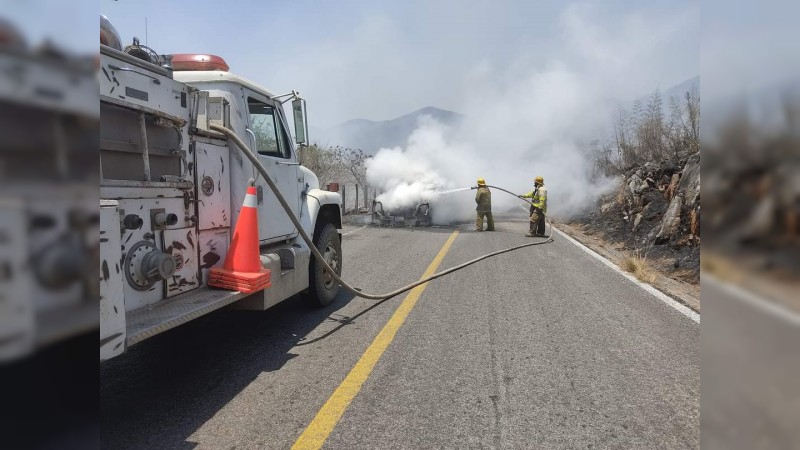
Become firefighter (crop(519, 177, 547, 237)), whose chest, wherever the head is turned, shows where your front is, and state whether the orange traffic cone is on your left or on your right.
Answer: on your left

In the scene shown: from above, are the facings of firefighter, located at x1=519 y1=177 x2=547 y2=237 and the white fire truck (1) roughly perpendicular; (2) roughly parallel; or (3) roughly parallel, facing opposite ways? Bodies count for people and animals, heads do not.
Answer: roughly perpendicular

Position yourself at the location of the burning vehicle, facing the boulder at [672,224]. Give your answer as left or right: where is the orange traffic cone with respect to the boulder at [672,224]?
right

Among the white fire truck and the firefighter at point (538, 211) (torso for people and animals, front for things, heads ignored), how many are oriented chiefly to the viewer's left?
1

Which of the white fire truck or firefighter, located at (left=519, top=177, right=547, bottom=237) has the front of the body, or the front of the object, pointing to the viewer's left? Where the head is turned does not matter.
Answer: the firefighter

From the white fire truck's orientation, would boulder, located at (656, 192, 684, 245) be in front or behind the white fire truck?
in front

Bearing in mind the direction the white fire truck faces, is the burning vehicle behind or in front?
in front

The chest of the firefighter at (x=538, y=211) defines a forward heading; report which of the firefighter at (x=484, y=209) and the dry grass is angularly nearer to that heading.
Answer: the firefighter

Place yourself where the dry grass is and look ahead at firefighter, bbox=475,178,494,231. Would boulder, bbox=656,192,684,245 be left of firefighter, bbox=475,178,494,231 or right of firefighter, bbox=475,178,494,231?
right

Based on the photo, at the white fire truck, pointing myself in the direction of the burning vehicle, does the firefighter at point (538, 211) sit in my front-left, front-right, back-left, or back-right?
front-right

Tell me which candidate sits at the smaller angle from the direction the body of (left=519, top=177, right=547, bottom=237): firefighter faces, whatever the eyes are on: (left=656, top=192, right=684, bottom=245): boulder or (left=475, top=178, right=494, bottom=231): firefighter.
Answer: the firefighter

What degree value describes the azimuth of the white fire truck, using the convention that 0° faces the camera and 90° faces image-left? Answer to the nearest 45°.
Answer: approximately 225°

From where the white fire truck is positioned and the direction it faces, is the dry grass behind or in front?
in front

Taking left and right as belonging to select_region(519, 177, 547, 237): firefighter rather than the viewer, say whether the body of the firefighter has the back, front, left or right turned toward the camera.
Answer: left
